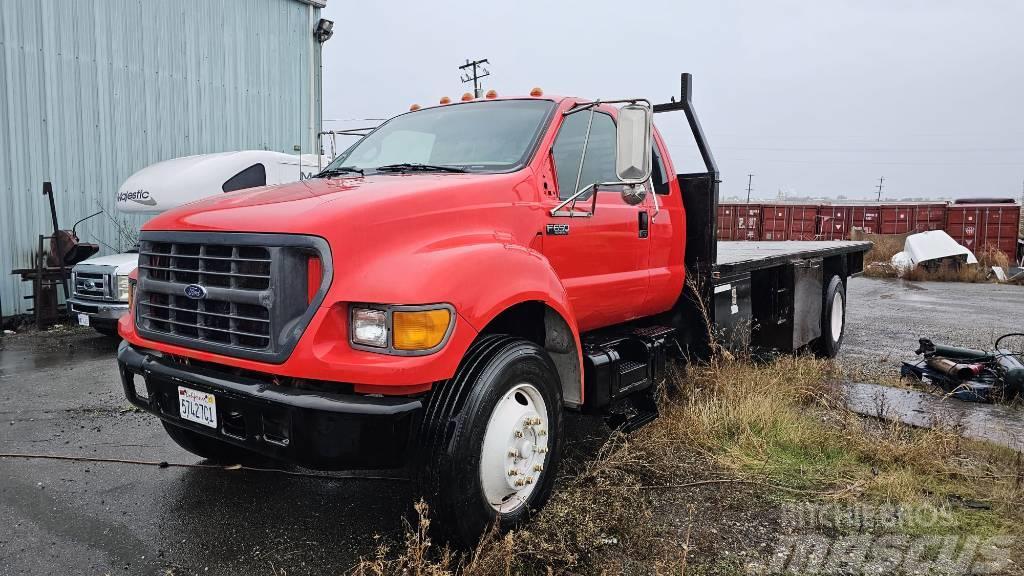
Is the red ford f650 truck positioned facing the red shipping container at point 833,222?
no

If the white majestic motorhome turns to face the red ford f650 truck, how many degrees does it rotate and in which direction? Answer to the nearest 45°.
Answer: approximately 45° to its left

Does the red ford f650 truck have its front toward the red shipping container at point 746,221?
no

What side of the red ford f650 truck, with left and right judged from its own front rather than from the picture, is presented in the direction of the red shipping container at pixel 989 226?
back

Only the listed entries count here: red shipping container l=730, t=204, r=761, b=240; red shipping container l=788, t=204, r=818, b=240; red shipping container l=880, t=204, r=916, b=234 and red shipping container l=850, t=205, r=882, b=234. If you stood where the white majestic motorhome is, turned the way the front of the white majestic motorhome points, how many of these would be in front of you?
0

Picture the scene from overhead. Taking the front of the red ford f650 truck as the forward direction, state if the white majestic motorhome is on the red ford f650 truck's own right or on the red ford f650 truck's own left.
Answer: on the red ford f650 truck's own right

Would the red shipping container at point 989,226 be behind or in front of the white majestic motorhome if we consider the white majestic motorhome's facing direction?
behind

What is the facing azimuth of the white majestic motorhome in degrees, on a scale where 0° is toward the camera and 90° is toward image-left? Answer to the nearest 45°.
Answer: approximately 45°

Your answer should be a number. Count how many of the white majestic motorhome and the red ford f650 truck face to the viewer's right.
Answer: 0

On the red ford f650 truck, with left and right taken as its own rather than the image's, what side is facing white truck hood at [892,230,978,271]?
back

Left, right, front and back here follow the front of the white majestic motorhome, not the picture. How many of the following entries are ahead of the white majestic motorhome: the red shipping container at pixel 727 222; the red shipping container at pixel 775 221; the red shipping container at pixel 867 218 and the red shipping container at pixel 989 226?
0

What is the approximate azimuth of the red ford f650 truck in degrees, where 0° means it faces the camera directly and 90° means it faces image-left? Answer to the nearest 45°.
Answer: approximately 45°

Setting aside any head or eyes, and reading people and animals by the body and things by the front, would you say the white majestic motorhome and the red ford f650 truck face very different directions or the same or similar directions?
same or similar directions

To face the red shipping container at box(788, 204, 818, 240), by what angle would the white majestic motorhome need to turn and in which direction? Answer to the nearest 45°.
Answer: approximately 180°

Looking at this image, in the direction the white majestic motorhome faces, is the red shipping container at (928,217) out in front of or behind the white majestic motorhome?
behind
